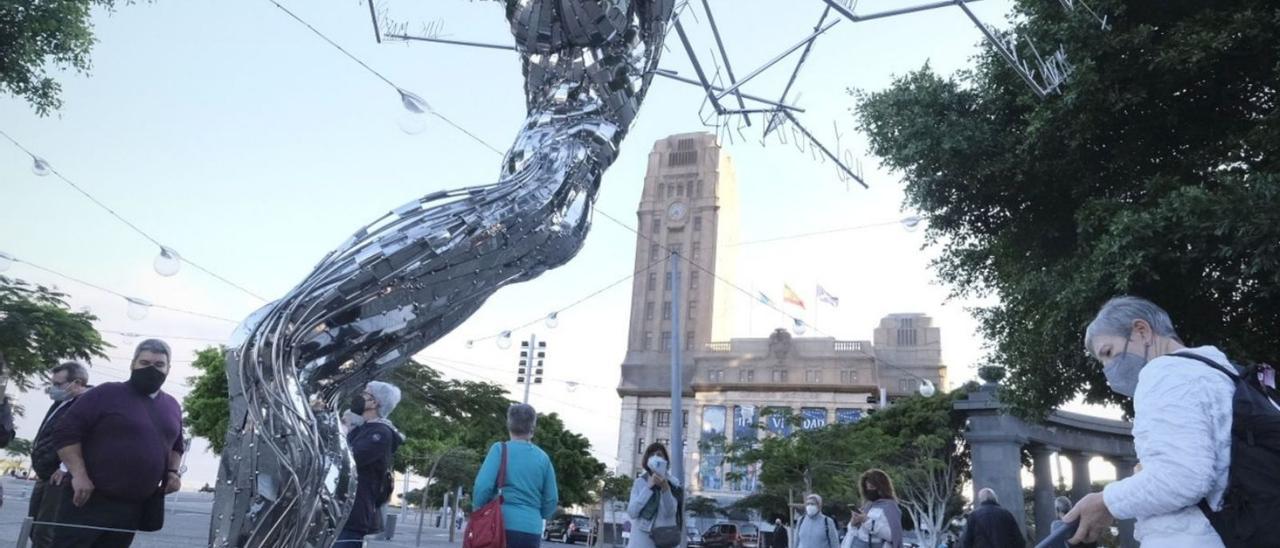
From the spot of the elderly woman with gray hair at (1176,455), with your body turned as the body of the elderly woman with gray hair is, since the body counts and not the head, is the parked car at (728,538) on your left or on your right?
on your right

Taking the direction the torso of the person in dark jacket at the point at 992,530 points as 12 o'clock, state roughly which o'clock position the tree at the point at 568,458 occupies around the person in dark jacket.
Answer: The tree is roughly at 11 o'clock from the person in dark jacket.

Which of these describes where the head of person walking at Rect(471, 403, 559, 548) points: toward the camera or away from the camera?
away from the camera

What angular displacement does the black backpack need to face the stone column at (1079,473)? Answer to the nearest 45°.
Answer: approximately 90° to its left

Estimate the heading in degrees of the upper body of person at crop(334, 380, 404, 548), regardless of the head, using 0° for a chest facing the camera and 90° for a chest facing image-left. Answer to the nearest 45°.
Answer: approximately 90°

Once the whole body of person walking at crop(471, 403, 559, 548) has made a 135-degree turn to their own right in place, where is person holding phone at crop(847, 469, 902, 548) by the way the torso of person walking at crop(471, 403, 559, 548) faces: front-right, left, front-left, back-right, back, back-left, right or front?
left

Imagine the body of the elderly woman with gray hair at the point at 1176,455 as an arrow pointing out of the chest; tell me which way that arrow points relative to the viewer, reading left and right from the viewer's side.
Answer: facing to the left of the viewer

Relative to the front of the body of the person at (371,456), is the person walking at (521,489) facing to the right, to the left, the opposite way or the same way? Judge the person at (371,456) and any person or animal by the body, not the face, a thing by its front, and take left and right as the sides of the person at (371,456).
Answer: to the right

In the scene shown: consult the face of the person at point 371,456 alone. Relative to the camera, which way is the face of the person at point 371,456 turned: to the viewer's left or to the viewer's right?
to the viewer's left

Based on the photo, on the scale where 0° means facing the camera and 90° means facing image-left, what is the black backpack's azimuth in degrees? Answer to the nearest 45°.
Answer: approximately 270°
